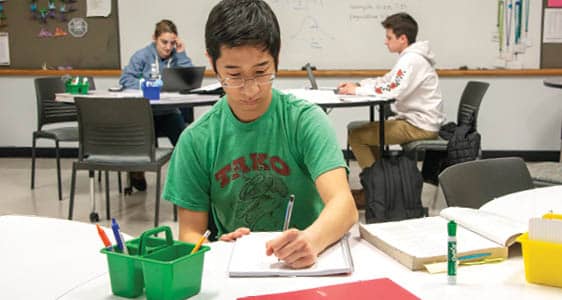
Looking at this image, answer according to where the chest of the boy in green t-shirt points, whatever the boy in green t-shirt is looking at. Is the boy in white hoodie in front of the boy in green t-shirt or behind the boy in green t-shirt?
behind

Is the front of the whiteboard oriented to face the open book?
yes

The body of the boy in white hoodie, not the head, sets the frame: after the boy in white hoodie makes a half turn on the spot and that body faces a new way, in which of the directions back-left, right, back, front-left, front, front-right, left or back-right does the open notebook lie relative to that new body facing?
right

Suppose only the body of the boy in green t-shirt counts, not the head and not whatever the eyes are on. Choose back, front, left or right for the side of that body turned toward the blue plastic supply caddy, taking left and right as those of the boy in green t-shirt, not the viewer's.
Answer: back

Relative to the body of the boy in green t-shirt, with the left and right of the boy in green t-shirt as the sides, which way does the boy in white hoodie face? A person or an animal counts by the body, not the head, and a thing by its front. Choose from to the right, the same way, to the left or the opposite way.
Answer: to the right

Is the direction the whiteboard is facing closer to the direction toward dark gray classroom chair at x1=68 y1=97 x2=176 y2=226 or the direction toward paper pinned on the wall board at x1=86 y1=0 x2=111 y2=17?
the dark gray classroom chair

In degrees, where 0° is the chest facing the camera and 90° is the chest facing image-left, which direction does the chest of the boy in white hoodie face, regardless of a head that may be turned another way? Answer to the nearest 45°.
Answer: approximately 90°

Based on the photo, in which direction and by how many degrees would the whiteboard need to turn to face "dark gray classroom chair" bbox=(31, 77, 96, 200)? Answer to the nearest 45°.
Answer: approximately 45° to its right

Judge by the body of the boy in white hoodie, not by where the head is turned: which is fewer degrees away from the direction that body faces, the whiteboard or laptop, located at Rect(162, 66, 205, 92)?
the laptop

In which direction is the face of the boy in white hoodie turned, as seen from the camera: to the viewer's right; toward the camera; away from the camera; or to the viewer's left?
to the viewer's left

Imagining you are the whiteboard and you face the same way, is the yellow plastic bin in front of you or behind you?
in front

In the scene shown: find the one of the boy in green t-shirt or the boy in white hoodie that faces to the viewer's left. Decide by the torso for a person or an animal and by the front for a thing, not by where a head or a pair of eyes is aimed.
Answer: the boy in white hoodie

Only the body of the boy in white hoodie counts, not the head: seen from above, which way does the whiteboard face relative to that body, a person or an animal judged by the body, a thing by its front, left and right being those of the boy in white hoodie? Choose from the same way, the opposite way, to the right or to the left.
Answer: to the left
